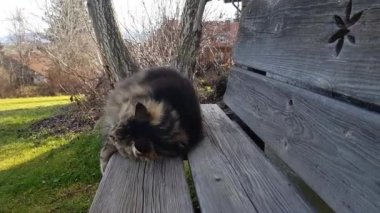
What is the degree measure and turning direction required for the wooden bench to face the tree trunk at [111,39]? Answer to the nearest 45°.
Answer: approximately 45° to its right

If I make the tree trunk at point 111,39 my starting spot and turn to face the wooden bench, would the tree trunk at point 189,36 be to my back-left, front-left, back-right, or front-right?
front-left

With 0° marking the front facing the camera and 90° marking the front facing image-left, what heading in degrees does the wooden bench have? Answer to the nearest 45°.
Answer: approximately 90°

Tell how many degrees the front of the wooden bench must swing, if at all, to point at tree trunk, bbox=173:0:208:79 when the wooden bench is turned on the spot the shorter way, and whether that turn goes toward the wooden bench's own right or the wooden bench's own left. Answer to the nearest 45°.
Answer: approximately 90° to the wooden bench's own right
